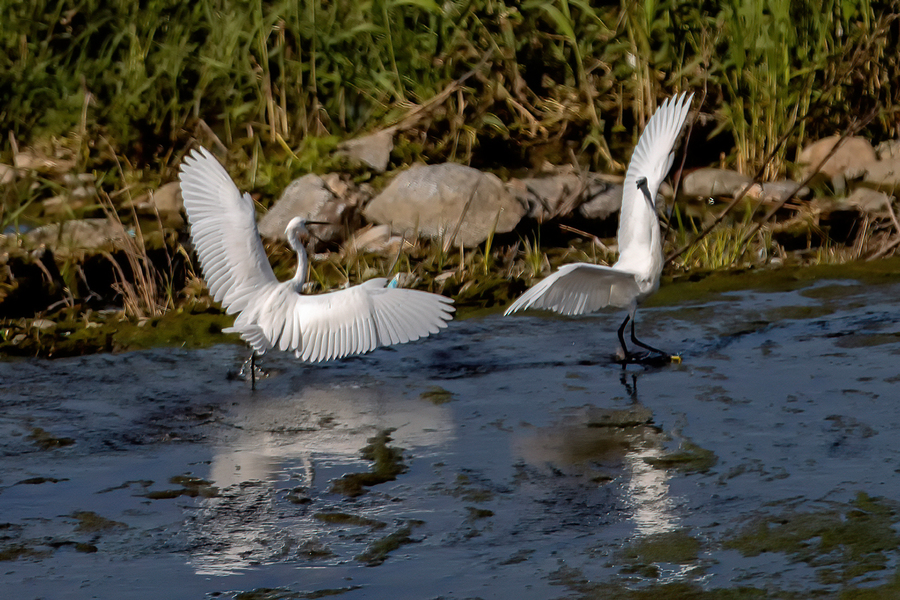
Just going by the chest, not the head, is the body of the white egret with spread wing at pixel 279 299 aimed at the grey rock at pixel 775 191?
yes

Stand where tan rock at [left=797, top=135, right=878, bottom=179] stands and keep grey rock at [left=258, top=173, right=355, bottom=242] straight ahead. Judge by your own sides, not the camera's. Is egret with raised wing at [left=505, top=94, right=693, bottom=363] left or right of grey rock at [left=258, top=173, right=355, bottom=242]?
left

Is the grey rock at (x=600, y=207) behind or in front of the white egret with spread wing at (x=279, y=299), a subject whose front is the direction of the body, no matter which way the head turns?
in front

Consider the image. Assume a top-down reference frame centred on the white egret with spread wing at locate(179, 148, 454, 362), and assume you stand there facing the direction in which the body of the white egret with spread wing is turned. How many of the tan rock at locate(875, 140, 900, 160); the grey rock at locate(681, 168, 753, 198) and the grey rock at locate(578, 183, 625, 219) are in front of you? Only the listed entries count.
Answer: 3

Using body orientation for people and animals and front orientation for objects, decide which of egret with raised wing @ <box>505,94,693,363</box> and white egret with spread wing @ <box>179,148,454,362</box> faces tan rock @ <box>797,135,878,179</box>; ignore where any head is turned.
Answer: the white egret with spread wing

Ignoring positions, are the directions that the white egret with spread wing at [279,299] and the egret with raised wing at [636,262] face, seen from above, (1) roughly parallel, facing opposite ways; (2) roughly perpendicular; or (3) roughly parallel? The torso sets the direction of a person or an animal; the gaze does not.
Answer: roughly perpendicular

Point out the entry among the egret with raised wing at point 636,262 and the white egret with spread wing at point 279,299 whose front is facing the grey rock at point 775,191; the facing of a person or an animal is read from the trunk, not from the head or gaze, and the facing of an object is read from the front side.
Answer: the white egret with spread wing

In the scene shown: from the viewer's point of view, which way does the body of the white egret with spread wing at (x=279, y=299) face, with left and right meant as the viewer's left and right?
facing away from the viewer and to the right of the viewer
